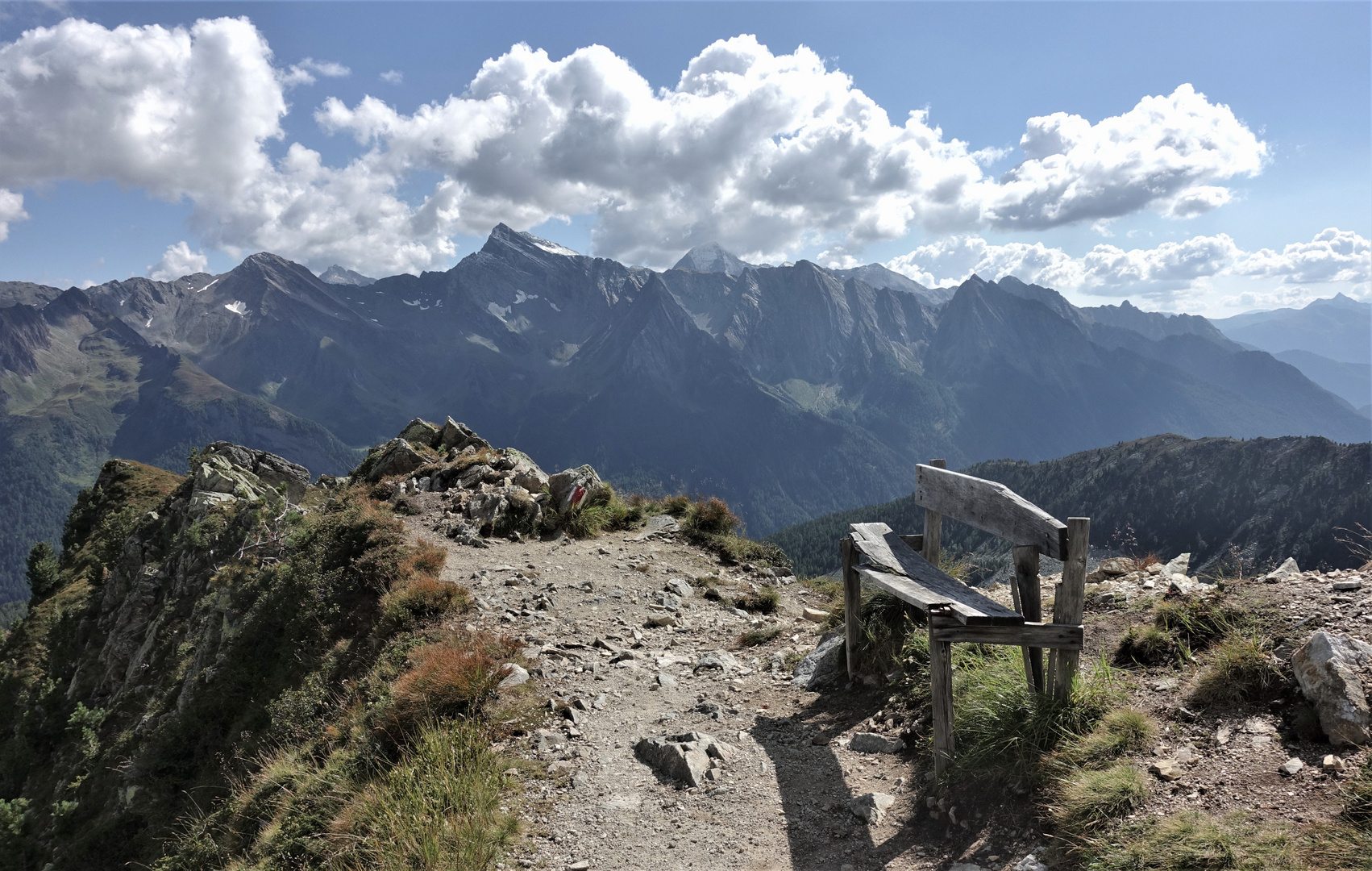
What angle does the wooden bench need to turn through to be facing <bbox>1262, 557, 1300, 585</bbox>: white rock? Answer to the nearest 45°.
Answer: approximately 180°

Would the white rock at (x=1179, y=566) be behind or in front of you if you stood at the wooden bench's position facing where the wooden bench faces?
behind

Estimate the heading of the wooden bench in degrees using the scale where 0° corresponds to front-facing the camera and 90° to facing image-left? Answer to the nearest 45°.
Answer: approximately 45°

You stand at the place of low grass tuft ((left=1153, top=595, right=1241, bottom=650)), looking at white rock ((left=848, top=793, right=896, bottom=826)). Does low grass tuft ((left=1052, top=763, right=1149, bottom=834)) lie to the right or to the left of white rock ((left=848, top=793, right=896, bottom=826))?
left

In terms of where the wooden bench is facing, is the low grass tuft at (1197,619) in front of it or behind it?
behind

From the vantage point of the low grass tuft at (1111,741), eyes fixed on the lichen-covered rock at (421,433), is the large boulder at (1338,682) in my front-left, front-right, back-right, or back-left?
back-right

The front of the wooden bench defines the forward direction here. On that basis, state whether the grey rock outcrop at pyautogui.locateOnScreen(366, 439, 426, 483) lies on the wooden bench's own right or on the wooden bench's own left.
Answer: on the wooden bench's own right

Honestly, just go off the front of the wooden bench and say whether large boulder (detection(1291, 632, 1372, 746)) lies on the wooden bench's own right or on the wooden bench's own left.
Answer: on the wooden bench's own left
